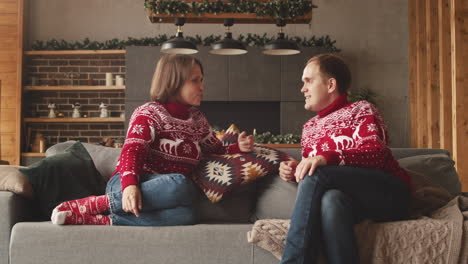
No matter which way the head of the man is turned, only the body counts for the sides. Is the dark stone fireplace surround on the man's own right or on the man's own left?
on the man's own right

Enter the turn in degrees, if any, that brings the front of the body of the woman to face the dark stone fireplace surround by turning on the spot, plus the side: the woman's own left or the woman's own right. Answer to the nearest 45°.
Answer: approximately 135° to the woman's own left

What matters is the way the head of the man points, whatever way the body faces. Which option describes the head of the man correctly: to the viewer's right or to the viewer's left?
to the viewer's left

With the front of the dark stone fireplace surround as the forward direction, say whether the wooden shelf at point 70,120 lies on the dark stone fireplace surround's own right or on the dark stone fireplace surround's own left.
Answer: on the dark stone fireplace surround's own right

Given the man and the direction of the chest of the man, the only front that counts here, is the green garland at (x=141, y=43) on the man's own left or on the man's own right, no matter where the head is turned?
on the man's own right

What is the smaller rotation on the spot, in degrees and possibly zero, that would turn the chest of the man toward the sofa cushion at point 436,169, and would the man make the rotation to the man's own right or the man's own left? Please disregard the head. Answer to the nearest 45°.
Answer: approximately 180°
